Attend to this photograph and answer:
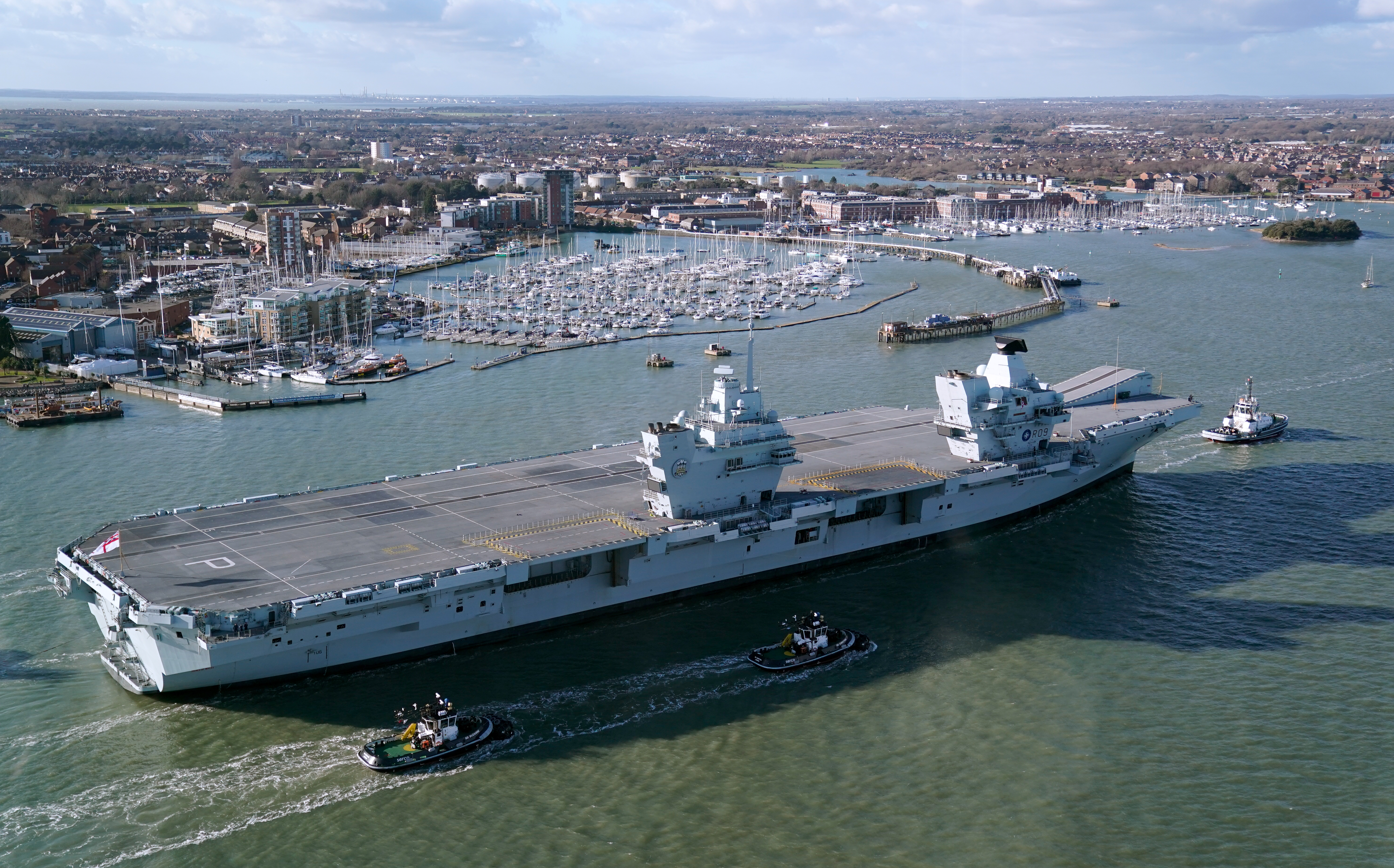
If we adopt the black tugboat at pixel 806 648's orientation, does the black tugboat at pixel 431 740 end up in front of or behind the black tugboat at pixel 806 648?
behind

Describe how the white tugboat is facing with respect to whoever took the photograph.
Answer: facing away from the viewer and to the right of the viewer

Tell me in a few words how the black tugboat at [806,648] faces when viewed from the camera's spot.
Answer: facing away from the viewer and to the right of the viewer

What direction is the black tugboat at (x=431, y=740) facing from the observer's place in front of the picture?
facing away from the viewer and to the right of the viewer

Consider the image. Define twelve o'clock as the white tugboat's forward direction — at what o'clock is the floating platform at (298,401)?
The floating platform is roughly at 7 o'clock from the white tugboat.

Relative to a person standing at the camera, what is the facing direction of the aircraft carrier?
facing away from the viewer and to the right of the viewer

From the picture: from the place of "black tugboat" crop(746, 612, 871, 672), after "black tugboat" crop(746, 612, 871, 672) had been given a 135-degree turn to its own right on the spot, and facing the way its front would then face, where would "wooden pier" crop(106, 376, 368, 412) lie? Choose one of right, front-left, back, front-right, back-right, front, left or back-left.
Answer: back-right

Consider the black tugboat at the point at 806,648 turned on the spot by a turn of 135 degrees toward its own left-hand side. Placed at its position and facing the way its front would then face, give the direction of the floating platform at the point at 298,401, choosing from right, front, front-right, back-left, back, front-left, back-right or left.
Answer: front-right

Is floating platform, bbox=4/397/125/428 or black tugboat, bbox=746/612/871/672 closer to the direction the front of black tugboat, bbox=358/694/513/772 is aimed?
the black tugboat, bbox=746/612/871/672

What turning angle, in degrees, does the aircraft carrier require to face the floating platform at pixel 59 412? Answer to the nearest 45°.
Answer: approximately 90° to its left

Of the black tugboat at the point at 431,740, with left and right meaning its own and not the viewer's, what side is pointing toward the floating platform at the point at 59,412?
left

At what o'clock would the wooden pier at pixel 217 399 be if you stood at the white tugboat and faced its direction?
The wooden pier is roughly at 7 o'clock from the white tugboat.

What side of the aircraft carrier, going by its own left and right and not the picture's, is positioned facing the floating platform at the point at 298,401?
left
